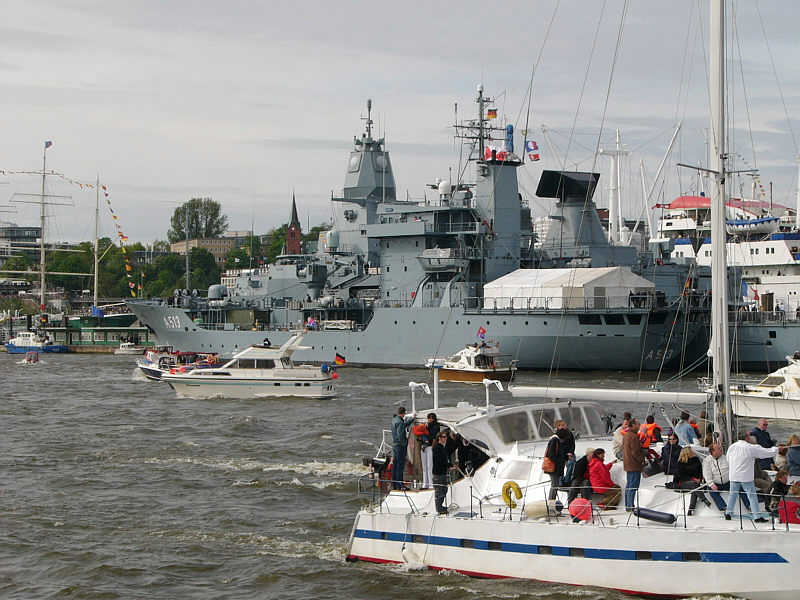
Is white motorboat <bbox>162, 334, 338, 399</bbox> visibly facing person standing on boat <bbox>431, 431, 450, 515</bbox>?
no

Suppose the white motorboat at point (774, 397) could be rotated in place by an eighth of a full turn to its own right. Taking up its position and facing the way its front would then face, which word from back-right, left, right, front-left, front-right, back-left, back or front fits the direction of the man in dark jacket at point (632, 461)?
back-left

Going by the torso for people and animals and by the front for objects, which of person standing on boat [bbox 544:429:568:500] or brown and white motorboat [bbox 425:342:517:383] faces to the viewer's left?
the brown and white motorboat

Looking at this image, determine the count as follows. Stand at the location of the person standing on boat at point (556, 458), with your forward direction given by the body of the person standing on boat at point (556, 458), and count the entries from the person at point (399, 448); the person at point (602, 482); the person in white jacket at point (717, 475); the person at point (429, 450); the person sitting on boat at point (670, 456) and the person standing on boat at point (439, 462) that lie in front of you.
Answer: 3

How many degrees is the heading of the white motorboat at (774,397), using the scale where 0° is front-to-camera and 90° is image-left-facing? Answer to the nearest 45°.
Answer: approximately 90°

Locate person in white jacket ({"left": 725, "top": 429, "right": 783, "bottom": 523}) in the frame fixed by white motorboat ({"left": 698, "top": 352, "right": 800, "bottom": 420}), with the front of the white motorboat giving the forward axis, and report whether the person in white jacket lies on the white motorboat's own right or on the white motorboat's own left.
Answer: on the white motorboat's own left

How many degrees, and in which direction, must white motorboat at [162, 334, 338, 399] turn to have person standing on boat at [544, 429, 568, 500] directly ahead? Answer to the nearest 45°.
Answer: approximately 90° to its left

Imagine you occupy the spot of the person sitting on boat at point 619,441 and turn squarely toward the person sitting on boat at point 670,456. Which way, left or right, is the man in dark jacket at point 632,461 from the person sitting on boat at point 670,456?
right

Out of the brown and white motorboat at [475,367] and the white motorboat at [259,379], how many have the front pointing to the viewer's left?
2

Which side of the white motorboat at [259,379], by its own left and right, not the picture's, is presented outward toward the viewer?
left

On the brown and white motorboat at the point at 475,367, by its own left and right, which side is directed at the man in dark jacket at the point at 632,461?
left

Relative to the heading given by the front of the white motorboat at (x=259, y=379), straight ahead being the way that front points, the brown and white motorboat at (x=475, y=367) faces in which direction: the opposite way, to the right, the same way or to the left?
the same way

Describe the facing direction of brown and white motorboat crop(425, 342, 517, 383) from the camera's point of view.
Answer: facing to the left of the viewer

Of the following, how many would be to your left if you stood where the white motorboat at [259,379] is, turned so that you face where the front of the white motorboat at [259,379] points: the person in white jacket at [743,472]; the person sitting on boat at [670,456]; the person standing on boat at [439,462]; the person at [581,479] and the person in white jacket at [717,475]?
5

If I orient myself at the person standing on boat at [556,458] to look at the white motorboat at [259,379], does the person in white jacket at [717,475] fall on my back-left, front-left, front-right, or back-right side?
back-right
